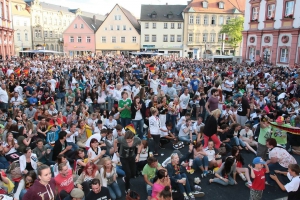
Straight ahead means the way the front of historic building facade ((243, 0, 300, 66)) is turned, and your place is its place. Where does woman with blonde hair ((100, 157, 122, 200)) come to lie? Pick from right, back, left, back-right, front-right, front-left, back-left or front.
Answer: front-left

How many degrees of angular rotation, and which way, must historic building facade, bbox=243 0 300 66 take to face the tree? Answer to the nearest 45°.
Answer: approximately 135° to its right

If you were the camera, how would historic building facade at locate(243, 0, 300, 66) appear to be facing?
facing the viewer and to the left of the viewer

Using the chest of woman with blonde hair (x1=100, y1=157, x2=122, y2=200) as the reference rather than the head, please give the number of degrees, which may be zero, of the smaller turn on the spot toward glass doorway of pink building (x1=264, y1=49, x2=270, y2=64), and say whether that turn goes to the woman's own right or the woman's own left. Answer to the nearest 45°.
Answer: approximately 90° to the woman's own left

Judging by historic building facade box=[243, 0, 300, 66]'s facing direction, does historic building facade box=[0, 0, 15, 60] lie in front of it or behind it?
in front

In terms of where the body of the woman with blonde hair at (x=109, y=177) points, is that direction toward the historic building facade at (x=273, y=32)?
no

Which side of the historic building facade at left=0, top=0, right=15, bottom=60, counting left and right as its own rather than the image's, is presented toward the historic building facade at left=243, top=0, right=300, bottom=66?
front

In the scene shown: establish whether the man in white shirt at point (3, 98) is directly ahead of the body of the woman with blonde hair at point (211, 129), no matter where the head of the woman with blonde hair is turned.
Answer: no

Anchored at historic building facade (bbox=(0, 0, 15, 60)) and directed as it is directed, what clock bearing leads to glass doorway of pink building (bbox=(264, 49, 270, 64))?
The glass doorway of pink building is roughly at 12 o'clock from the historic building facade.

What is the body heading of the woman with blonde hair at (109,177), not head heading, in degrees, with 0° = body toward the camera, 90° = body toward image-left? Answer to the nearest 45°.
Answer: approximately 315°

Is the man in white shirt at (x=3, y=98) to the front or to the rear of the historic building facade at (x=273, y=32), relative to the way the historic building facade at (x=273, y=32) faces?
to the front

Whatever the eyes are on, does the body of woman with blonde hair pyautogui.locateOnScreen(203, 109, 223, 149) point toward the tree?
no

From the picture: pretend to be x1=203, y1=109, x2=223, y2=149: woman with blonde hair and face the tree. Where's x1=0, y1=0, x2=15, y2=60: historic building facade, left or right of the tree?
left

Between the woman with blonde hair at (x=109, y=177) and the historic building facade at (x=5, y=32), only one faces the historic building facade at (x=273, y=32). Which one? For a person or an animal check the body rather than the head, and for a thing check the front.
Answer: the historic building facade at (x=5, y=32)

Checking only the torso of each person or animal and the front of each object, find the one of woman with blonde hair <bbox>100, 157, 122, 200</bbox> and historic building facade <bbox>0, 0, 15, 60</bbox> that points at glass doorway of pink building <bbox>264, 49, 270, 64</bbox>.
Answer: the historic building facade

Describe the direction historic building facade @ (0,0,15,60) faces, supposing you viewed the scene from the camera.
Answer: facing the viewer and to the right of the viewer
